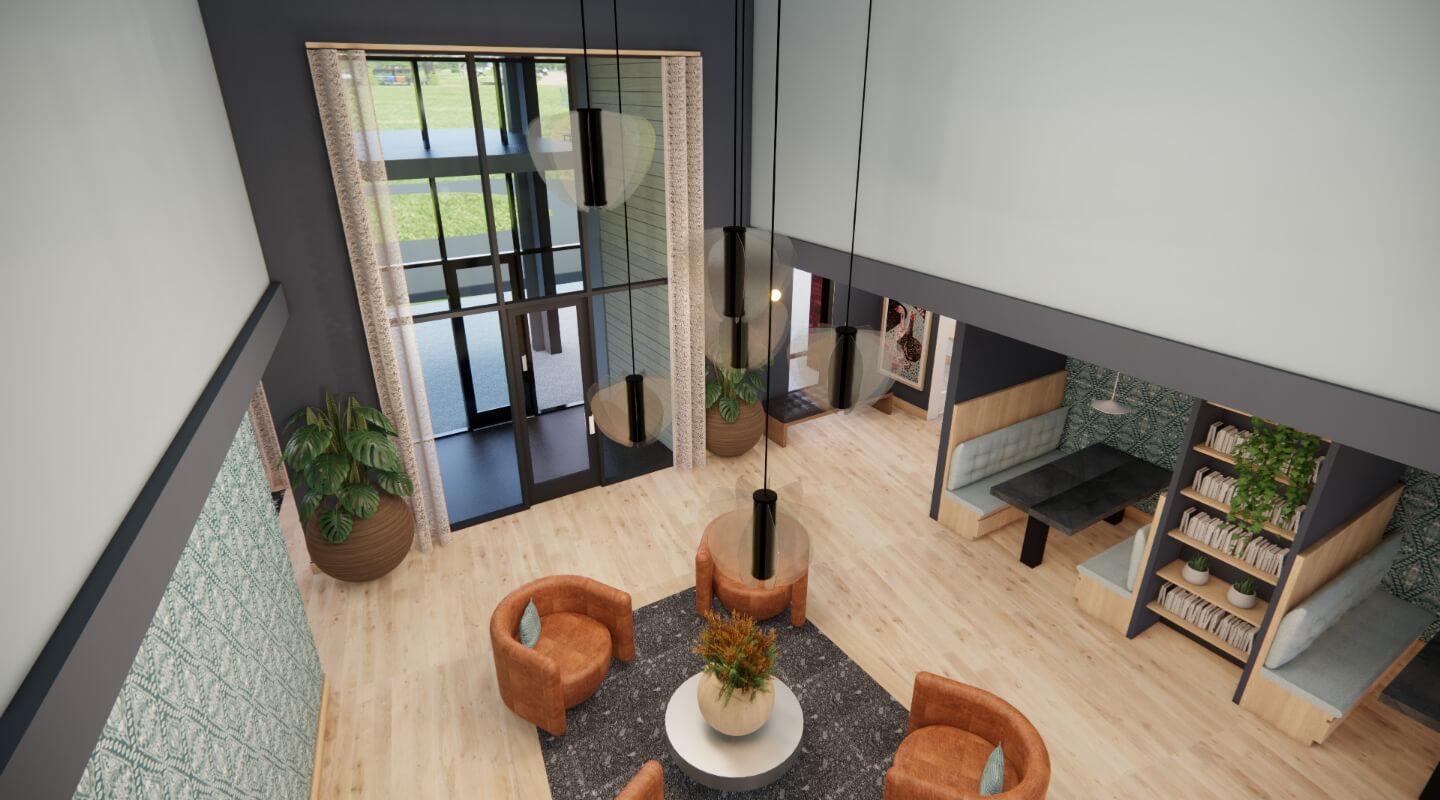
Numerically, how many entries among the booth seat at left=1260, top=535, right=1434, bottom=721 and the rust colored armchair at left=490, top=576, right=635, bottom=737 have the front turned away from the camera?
0

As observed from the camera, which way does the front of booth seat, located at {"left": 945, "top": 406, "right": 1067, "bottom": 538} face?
facing the viewer and to the right of the viewer

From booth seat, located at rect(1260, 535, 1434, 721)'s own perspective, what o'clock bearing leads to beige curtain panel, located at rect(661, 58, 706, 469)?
The beige curtain panel is roughly at 4 o'clock from the booth seat.

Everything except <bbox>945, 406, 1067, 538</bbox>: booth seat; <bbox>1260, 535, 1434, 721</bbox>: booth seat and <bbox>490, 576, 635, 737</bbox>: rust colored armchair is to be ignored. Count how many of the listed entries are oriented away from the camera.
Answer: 0

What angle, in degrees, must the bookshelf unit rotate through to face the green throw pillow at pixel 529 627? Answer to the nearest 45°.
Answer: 0° — it already faces it

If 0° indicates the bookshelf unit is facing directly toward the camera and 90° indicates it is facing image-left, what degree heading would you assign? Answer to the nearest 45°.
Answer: approximately 45°

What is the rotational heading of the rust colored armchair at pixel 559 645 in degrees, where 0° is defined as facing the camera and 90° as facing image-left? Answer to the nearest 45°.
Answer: approximately 315°

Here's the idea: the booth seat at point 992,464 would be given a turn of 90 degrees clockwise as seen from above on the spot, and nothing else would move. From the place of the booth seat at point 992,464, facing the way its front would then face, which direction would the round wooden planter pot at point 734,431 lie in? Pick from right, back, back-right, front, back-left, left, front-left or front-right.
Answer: front-right

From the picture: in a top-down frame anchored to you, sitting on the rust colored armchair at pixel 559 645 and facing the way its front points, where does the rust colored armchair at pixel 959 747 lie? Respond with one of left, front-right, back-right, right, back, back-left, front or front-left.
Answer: front

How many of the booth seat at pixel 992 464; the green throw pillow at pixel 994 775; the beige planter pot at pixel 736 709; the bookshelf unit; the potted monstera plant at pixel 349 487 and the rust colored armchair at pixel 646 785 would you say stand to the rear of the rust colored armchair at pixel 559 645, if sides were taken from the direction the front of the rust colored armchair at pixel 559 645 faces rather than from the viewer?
1

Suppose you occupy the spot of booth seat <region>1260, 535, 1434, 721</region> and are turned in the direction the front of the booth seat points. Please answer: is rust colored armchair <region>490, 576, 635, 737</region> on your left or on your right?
on your right

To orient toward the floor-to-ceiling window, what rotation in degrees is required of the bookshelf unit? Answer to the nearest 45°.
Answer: approximately 45° to its right

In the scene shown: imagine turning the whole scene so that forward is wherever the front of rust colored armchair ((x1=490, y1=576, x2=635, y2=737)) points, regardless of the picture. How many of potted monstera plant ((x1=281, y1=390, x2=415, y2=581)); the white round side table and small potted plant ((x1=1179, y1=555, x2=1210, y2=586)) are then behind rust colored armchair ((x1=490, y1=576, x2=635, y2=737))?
1

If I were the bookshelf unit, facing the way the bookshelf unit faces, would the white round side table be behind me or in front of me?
in front

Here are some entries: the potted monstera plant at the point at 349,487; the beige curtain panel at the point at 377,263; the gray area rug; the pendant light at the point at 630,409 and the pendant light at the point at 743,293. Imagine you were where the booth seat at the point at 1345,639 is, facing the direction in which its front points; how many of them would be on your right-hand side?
5
